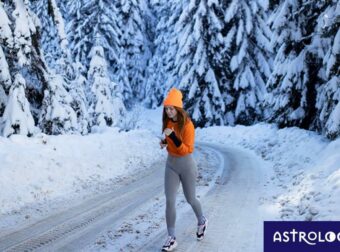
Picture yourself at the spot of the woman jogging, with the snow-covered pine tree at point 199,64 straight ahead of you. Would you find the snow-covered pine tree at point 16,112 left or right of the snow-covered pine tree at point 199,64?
left

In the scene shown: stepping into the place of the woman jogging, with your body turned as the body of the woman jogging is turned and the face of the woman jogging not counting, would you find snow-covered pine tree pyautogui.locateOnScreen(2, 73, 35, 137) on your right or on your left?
on your right

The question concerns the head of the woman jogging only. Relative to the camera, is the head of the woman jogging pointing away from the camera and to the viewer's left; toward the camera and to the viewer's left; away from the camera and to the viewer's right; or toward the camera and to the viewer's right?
toward the camera and to the viewer's left

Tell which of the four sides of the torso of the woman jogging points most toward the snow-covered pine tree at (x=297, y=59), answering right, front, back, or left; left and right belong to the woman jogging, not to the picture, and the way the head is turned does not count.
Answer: back

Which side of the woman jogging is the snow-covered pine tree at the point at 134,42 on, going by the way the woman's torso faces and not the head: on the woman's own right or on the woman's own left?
on the woman's own right

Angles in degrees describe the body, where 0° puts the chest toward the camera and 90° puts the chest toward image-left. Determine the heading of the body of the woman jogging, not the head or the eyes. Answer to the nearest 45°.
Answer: approximately 45°

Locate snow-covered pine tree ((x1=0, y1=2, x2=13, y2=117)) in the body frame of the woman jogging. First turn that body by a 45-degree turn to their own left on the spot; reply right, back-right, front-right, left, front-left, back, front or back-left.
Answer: back-right

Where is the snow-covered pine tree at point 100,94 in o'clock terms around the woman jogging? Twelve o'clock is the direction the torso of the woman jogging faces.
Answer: The snow-covered pine tree is roughly at 4 o'clock from the woman jogging.

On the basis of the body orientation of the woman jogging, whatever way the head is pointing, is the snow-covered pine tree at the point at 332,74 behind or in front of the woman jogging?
behind

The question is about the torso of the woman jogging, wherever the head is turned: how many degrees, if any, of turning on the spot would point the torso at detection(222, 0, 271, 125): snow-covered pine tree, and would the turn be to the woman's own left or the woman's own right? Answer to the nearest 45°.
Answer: approximately 135° to the woman's own right
